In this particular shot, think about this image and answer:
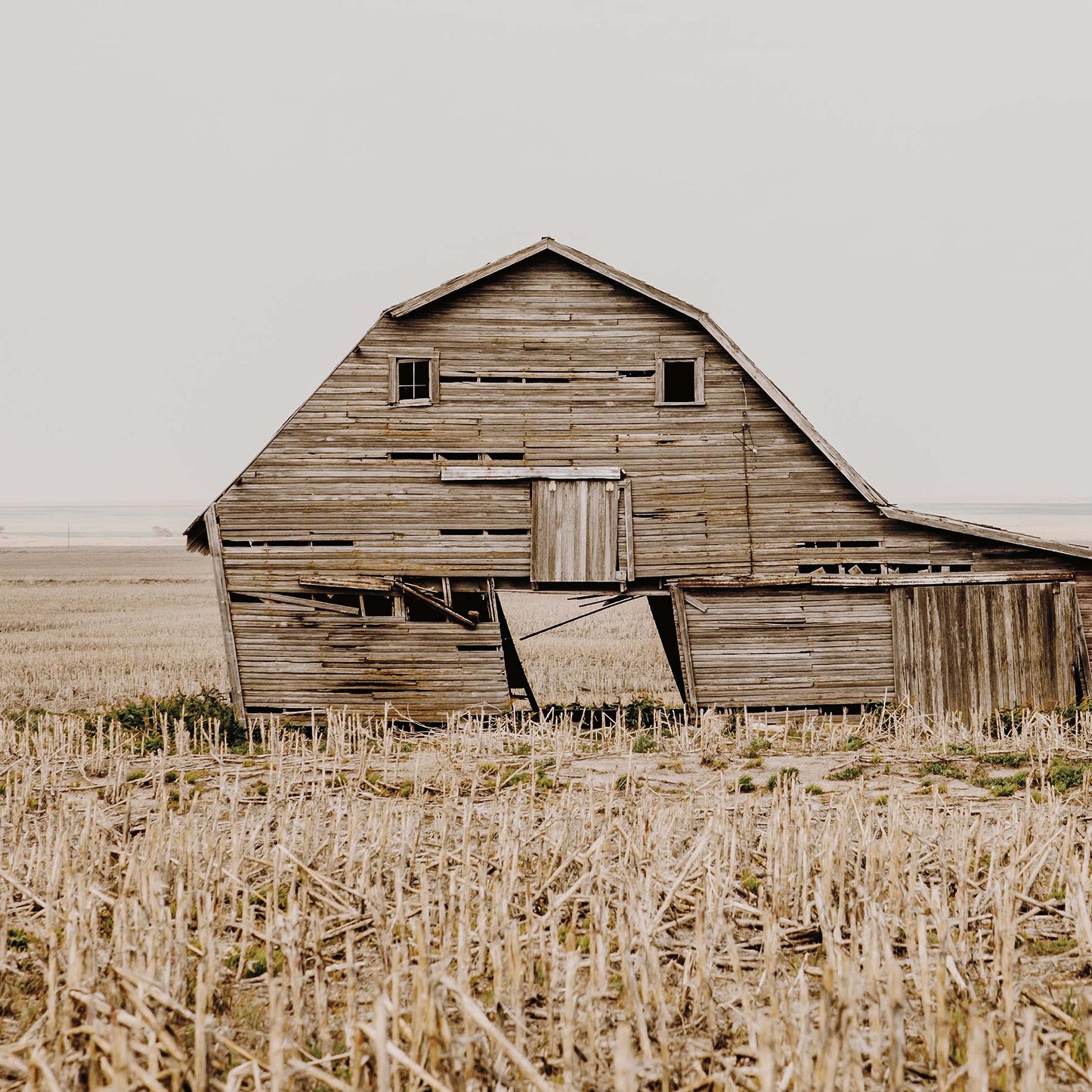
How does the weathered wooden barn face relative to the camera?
toward the camera

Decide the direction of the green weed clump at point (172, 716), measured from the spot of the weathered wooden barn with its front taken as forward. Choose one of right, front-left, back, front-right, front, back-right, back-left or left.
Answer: right

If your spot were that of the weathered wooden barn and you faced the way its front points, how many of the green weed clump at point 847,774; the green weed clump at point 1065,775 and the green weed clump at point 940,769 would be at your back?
0

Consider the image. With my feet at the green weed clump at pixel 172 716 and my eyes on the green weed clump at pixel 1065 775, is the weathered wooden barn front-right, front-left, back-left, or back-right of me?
front-left

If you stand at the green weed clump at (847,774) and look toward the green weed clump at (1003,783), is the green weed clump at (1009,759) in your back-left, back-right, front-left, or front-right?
front-left

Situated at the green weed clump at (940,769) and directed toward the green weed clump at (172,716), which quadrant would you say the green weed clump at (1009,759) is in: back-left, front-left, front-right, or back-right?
back-right

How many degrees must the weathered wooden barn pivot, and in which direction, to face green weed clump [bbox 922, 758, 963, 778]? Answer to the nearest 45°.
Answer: approximately 45° to its left

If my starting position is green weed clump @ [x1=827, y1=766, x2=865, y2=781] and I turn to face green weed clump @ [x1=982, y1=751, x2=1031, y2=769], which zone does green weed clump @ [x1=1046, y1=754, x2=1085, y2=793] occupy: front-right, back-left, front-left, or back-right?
front-right

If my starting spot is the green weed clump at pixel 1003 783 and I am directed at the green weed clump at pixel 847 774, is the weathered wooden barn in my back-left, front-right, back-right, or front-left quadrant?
front-right

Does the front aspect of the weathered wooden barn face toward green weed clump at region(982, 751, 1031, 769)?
no

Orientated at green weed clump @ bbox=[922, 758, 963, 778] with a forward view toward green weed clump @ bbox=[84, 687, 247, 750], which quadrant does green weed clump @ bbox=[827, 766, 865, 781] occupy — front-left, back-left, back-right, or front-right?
front-left

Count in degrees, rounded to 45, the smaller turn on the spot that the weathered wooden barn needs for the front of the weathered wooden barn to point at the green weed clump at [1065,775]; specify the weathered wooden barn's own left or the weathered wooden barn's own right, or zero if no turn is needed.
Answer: approximately 45° to the weathered wooden barn's own left

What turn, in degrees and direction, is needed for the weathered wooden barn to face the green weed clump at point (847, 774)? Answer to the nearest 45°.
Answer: approximately 45° to its left

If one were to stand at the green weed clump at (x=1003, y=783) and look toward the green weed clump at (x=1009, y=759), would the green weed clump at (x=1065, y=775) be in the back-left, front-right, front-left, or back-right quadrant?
front-right
